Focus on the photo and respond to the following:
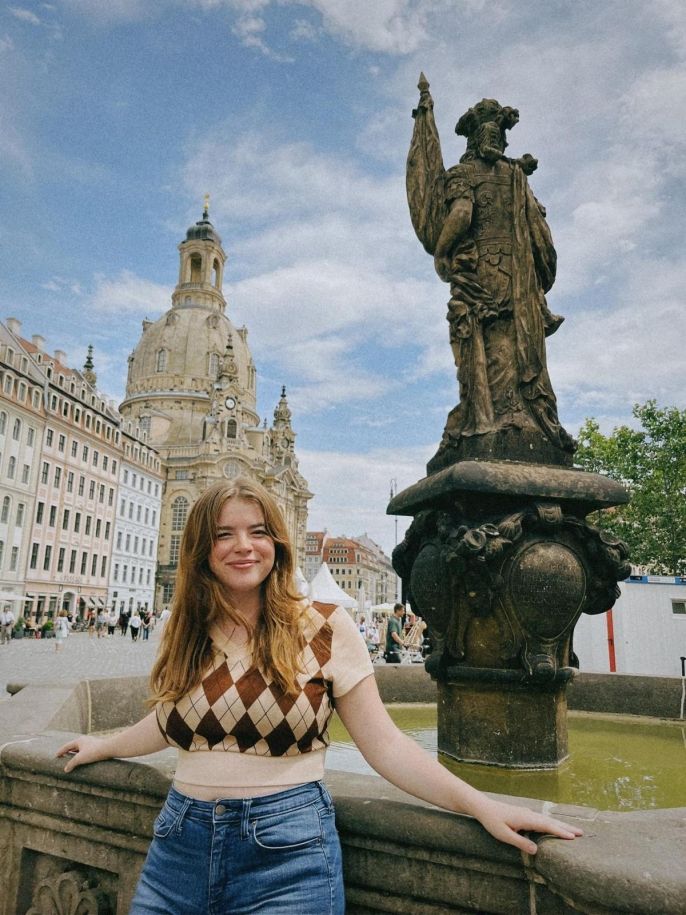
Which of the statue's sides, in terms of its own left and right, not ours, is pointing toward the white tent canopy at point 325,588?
back

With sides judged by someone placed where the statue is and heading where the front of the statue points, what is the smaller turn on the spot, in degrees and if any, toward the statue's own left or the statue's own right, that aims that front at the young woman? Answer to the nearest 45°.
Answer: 0° — it already faces them

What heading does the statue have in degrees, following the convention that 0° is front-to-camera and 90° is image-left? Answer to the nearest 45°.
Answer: approximately 0°

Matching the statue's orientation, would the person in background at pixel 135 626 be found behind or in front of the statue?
behind

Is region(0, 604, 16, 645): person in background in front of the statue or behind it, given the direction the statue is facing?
behind
